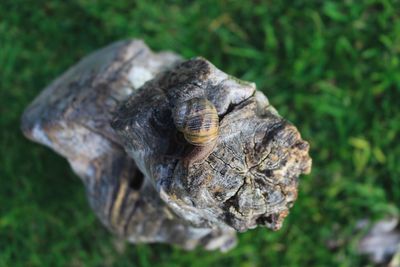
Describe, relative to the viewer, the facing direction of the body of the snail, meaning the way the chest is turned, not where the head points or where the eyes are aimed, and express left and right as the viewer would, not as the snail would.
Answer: facing the viewer and to the left of the viewer
